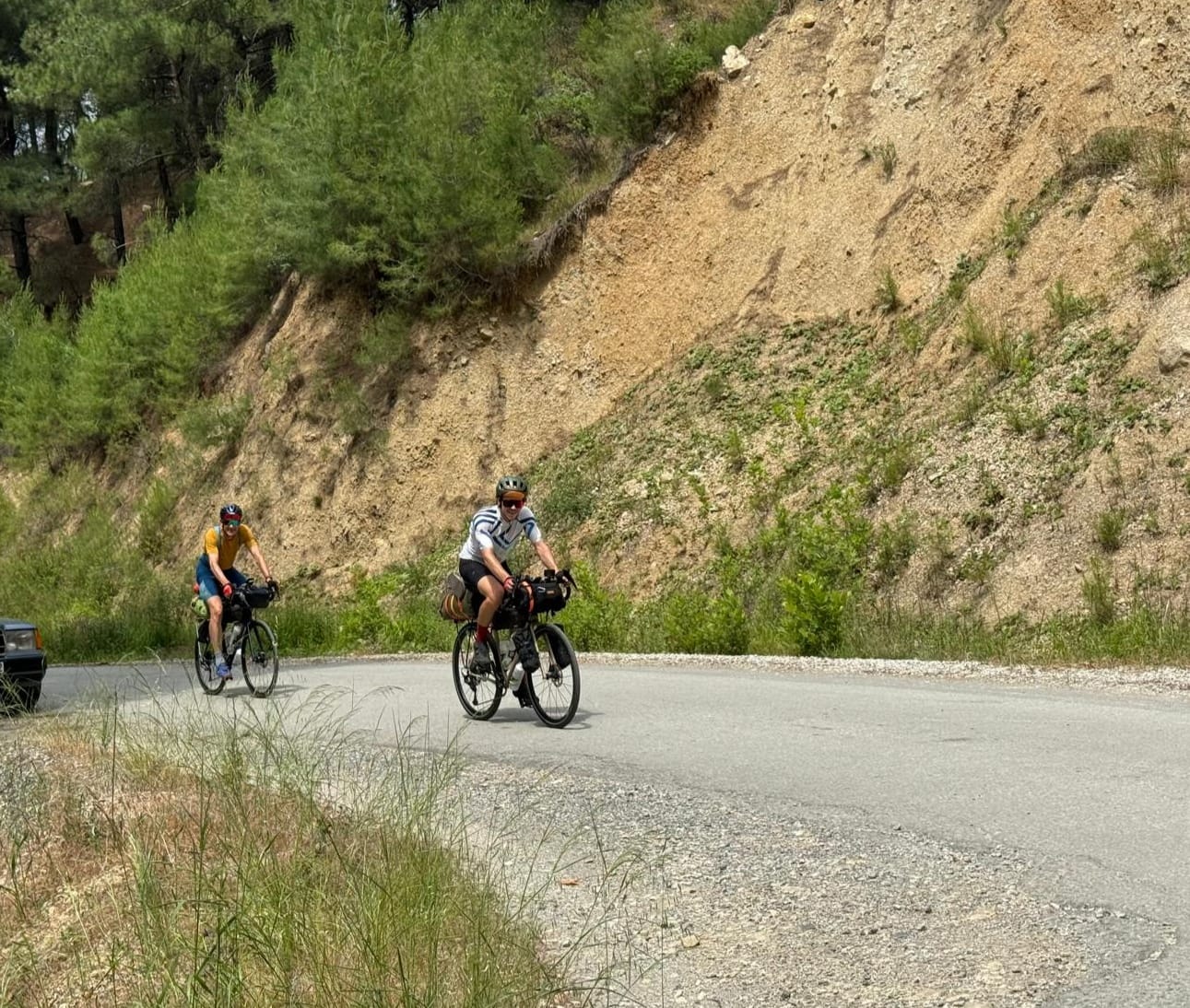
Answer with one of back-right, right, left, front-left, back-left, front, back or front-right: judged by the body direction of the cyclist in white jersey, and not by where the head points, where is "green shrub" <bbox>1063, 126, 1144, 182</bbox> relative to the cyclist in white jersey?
left

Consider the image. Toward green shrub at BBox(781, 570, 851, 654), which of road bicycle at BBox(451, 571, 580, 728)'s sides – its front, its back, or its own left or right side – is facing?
left

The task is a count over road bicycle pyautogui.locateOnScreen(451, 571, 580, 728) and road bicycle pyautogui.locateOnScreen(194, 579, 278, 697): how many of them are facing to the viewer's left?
0

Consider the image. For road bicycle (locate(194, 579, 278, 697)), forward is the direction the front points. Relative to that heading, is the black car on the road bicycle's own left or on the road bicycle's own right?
on the road bicycle's own right

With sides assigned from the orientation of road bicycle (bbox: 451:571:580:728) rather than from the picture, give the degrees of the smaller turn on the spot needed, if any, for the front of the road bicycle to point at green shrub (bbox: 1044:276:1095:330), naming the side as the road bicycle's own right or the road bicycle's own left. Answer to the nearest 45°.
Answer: approximately 90° to the road bicycle's own left

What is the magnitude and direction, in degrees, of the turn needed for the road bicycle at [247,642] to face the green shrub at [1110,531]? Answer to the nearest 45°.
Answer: approximately 45° to its left

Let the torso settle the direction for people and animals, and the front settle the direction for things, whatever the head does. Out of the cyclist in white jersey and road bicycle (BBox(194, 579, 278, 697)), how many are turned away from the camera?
0

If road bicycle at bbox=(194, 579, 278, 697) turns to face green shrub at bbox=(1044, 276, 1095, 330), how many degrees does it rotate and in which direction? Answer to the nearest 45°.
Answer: approximately 45° to its left

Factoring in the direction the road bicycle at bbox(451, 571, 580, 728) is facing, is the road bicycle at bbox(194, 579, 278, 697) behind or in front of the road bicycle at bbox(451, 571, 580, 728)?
behind

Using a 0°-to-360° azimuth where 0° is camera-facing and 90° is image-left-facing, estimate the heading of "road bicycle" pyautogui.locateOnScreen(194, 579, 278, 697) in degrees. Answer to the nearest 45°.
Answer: approximately 315°

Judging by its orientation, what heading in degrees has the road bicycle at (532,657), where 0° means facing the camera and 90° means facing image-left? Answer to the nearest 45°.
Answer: approximately 315°
